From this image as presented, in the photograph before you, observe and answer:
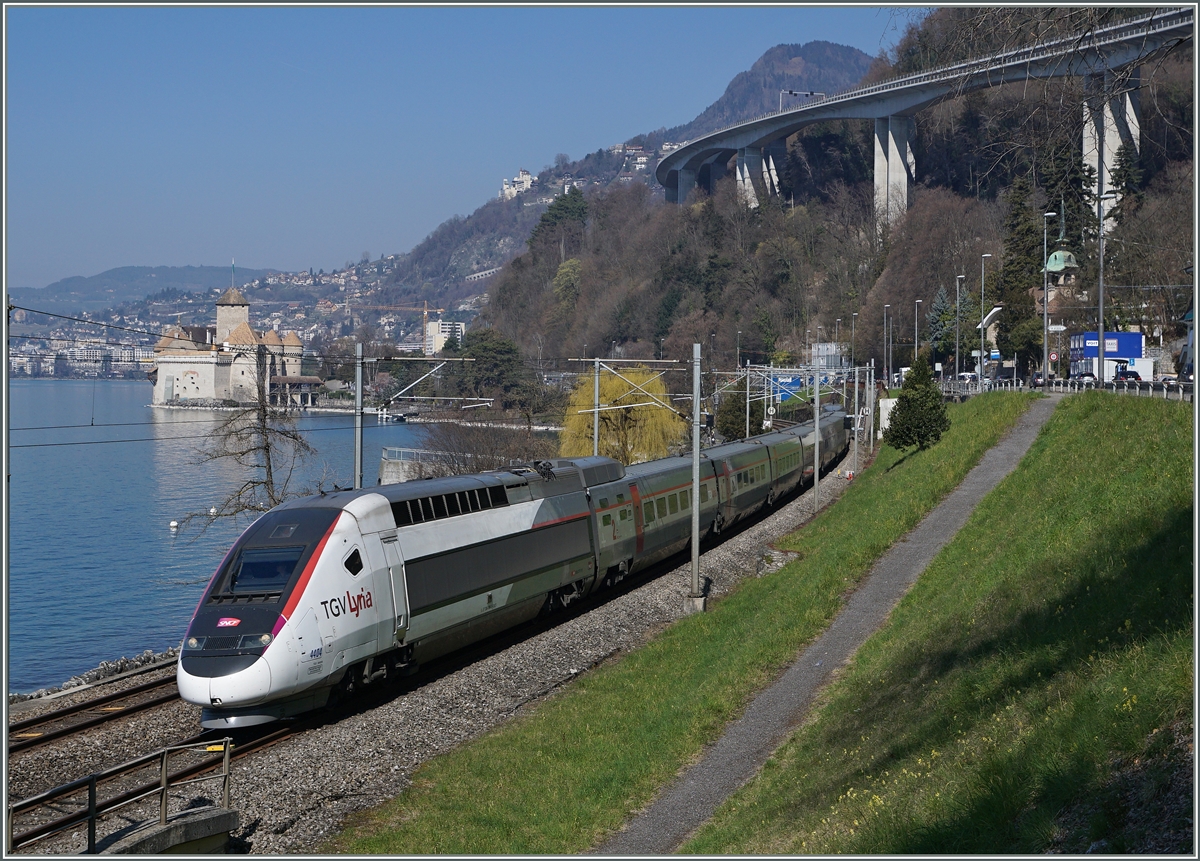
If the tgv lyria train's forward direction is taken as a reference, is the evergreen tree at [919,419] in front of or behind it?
behind

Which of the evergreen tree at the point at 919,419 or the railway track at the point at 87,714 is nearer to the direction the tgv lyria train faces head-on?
the railway track

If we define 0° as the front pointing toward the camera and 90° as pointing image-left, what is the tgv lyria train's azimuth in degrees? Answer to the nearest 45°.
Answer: approximately 45°

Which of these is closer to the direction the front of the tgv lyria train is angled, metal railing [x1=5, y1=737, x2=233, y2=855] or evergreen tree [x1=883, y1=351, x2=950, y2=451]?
the metal railing

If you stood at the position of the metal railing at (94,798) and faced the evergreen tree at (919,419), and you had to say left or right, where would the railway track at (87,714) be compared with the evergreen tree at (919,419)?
left

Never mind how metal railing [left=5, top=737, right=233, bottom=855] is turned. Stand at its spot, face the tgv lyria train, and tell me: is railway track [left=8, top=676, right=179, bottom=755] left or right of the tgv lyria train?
left

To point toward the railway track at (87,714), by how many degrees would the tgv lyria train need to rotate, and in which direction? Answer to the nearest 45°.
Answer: approximately 45° to its right
